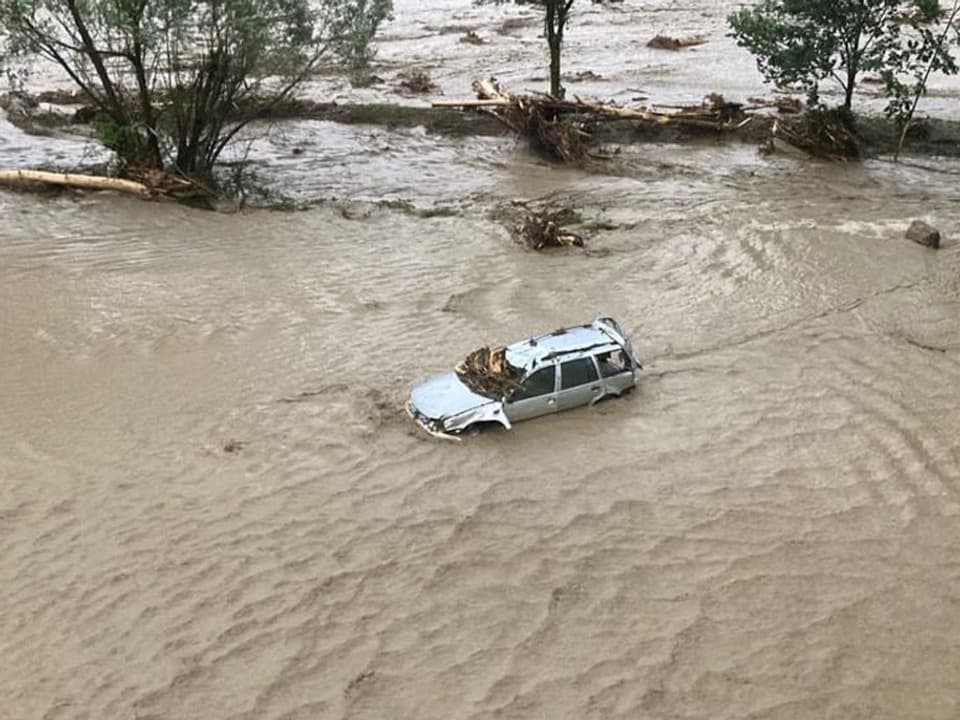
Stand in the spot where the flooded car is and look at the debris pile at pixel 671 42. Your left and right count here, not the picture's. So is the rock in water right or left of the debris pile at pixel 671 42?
right

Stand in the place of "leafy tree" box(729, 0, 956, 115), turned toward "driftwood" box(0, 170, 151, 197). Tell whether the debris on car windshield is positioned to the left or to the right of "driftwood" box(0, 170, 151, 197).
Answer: left

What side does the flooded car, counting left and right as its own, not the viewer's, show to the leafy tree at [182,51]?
right

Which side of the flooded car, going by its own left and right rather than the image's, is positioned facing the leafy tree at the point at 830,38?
back

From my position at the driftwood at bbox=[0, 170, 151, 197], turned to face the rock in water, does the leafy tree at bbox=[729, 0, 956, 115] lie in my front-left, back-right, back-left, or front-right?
front-left

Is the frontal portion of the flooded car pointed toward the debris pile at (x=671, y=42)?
no

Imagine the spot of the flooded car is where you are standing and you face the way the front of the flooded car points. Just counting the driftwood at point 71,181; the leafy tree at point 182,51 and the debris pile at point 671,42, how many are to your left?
0

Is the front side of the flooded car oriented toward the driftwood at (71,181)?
no

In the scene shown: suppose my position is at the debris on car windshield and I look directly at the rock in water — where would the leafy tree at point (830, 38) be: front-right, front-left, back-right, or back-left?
front-left

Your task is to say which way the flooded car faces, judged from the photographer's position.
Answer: facing the viewer and to the left of the viewer

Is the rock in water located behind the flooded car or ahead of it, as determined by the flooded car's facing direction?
behind

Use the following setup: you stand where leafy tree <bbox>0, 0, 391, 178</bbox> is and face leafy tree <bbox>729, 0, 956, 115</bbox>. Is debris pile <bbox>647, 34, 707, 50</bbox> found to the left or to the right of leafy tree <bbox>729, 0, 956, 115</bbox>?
left
